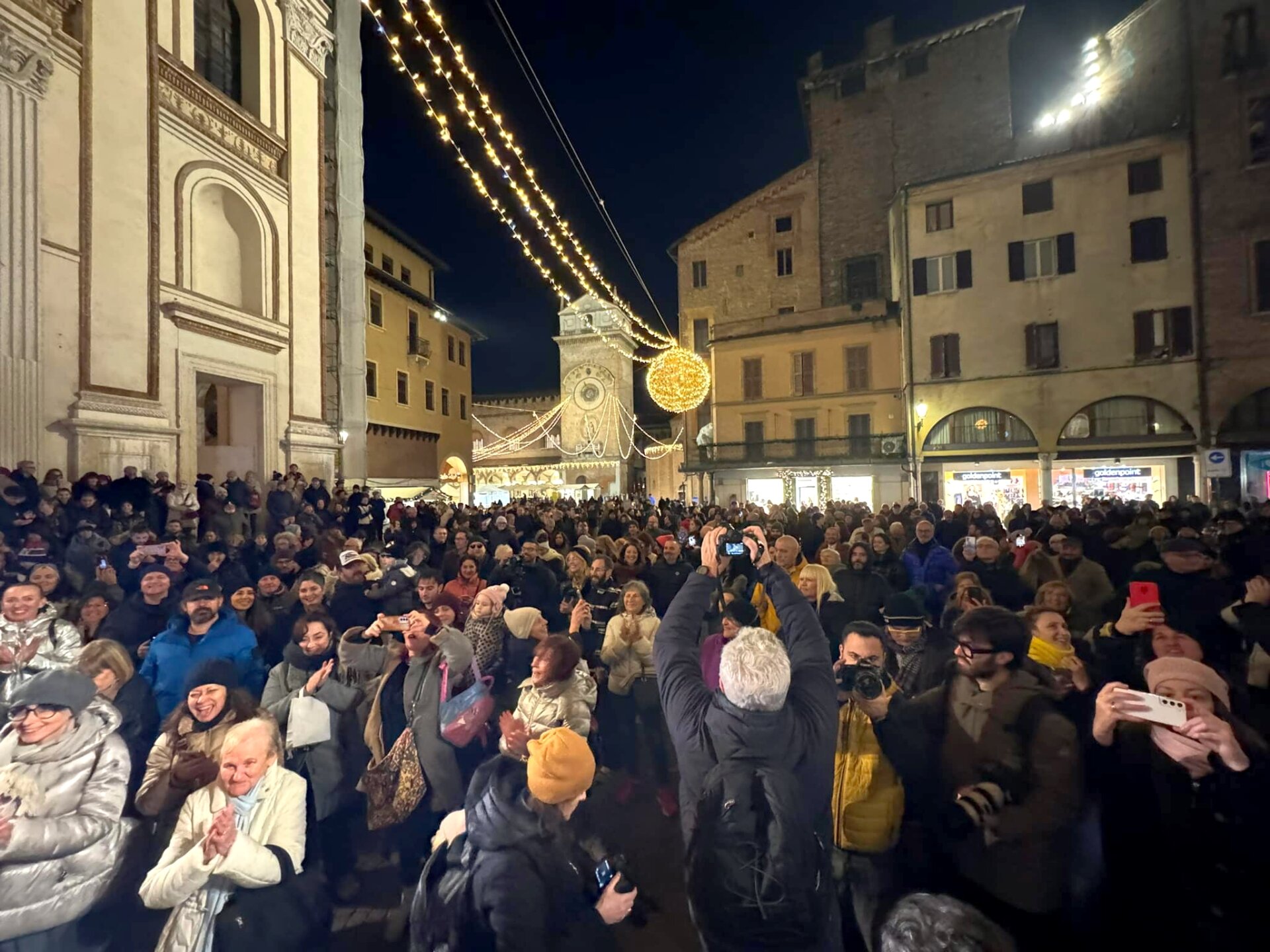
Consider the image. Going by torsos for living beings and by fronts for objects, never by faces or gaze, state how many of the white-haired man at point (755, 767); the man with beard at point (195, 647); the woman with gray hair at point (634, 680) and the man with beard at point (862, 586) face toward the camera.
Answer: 3

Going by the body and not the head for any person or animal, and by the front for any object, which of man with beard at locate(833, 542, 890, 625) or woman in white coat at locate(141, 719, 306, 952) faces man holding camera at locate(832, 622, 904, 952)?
the man with beard

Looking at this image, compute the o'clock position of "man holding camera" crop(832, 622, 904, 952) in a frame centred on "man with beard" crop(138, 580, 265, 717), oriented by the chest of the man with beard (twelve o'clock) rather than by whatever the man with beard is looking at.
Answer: The man holding camera is roughly at 11 o'clock from the man with beard.

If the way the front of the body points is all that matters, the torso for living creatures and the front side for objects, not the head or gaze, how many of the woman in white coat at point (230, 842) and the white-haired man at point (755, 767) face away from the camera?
1

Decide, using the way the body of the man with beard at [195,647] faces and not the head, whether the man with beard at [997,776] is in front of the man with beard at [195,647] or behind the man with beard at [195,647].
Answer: in front

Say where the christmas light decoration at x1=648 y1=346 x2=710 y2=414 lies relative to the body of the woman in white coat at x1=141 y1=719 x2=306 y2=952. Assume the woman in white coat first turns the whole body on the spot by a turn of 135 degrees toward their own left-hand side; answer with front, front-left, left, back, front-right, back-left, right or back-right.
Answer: front-left

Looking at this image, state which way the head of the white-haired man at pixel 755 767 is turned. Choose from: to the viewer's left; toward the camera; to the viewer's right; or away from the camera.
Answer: away from the camera

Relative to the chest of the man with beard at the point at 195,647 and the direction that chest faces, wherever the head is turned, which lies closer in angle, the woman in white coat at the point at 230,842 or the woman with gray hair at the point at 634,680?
the woman in white coat

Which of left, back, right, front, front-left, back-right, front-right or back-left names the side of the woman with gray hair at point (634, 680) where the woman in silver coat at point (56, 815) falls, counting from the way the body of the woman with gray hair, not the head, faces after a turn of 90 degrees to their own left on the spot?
back-right

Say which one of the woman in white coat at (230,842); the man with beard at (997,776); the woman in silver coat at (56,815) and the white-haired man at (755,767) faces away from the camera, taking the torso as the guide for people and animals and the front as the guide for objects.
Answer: the white-haired man

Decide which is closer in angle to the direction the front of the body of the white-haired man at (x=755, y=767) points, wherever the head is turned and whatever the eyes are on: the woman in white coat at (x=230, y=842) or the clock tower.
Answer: the clock tower
